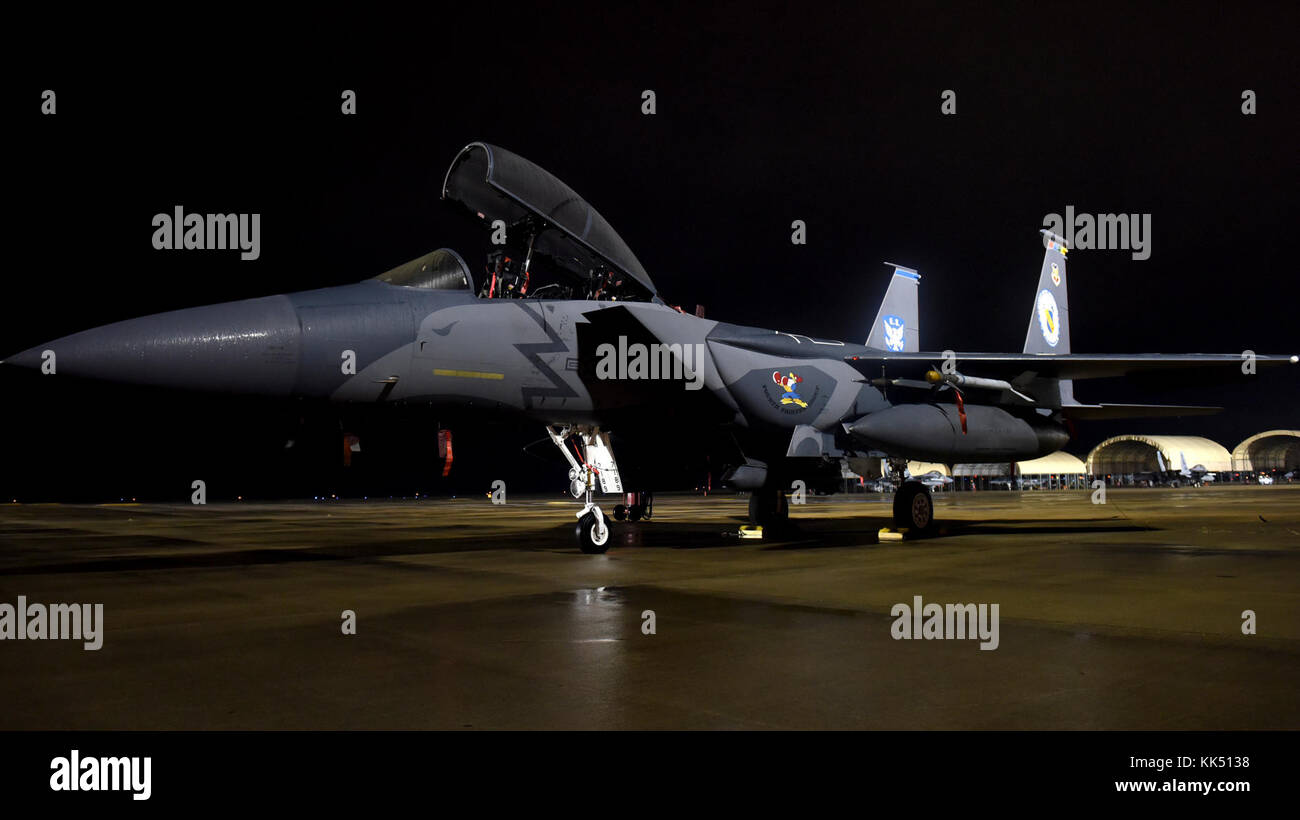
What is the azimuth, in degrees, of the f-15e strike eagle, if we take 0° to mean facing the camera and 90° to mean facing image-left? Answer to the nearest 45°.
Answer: approximately 45°
